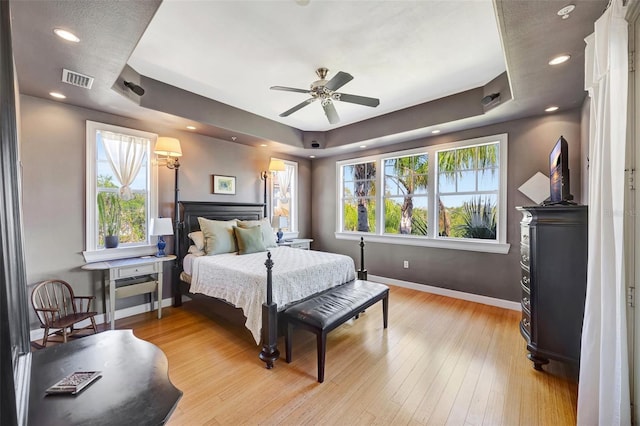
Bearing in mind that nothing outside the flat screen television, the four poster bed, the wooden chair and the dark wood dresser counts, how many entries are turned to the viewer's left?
2

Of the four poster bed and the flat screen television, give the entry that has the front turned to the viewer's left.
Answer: the flat screen television

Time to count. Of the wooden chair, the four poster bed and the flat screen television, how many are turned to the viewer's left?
1

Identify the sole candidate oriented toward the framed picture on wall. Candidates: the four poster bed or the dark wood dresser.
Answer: the dark wood dresser

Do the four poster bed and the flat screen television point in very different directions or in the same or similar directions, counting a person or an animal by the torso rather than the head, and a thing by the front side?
very different directions

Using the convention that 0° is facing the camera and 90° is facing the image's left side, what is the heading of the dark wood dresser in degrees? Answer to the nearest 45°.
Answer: approximately 90°

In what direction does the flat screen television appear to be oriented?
to the viewer's left

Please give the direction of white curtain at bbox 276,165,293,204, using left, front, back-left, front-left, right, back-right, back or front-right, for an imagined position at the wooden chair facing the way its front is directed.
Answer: front-left

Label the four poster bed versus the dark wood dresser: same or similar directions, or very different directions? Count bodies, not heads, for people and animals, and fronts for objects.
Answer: very different directions

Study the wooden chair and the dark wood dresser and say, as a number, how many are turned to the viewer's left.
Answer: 1

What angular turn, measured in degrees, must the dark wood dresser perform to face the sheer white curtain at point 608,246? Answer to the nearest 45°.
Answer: approximately 90° to its left
